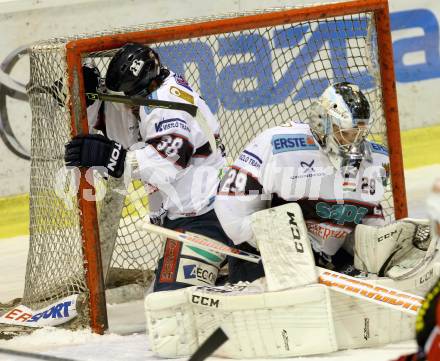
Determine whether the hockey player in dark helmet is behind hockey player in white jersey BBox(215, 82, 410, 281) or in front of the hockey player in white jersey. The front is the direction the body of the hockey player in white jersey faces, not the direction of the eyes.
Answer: behind

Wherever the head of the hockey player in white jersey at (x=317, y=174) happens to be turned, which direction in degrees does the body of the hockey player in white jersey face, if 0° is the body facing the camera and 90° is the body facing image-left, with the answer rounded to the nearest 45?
approximately 315°

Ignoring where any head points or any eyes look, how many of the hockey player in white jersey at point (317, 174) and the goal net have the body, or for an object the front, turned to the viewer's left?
0
